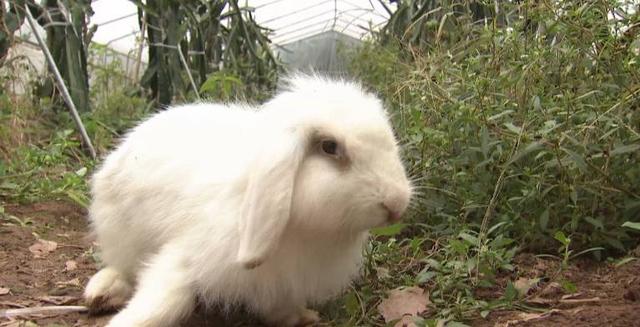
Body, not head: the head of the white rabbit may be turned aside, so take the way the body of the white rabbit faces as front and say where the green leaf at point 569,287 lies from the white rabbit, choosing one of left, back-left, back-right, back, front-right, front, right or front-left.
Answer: front

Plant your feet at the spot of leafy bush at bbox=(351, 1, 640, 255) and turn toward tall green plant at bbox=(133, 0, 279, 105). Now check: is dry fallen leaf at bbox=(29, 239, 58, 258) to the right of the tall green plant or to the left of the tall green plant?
left

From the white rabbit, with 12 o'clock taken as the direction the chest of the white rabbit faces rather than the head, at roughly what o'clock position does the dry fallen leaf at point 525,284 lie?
The dry fallen leaf is roughly at 12 o'clock from the white rabbit.

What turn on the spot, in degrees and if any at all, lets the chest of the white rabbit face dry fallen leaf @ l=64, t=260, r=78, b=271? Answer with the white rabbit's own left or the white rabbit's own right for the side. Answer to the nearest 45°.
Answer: approximately 135° to the white rabbit's own left

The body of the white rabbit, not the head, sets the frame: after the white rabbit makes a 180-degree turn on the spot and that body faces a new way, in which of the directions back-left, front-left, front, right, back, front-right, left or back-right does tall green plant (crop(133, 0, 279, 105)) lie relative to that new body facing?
right

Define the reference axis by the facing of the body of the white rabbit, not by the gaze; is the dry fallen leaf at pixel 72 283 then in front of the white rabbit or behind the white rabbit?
behind

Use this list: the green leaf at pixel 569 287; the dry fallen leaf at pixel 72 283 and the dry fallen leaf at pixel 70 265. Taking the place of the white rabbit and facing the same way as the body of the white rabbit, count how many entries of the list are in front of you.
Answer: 1

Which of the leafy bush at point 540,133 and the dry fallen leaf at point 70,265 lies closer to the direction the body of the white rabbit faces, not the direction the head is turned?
the leafy bush

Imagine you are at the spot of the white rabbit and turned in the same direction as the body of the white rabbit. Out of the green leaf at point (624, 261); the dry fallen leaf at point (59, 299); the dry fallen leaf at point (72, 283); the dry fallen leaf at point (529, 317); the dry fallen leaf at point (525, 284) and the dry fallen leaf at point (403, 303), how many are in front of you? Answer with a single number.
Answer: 4

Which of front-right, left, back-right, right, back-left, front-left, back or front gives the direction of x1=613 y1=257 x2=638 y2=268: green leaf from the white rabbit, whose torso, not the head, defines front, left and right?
front

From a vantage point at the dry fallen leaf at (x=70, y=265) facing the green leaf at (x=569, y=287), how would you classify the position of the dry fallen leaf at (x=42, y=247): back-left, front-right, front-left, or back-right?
back-left

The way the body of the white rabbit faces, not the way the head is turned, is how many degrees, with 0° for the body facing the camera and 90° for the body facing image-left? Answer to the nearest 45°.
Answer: approximately 270°

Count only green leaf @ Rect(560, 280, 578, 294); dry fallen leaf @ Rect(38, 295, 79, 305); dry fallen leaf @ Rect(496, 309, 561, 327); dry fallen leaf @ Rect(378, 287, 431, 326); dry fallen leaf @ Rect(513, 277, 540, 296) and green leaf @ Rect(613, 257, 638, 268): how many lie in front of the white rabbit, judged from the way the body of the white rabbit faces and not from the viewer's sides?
5
